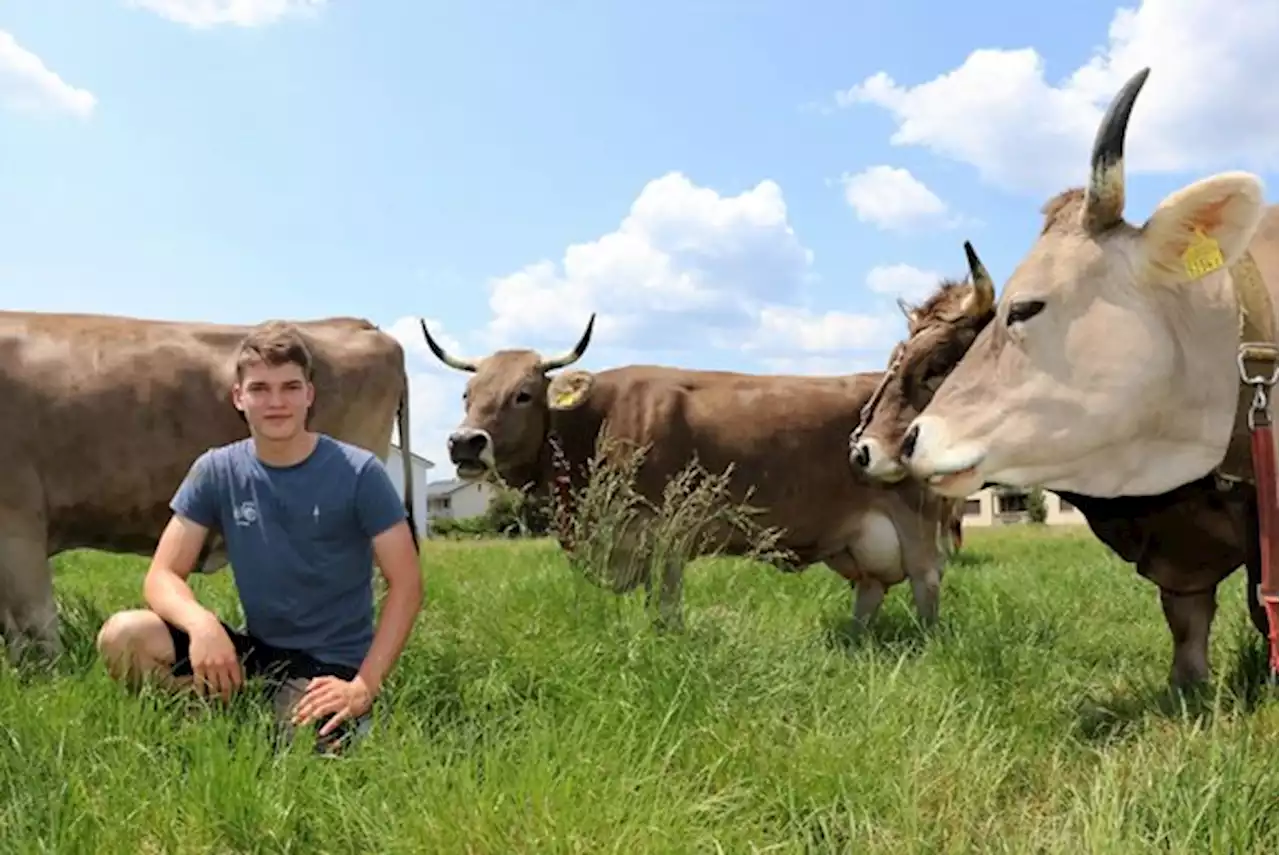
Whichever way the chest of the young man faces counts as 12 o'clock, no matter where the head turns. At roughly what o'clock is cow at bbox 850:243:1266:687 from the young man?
The cow is roughly at 9 o'clock from the young man.

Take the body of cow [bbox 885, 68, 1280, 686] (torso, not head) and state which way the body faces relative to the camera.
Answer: to the viewer's left

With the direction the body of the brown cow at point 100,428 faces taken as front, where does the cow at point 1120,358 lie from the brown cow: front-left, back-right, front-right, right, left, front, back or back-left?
back-left

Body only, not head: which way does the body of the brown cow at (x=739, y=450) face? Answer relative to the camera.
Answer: to the viewer's left

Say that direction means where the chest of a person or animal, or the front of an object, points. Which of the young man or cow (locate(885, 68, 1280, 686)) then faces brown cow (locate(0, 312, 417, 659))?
the cow

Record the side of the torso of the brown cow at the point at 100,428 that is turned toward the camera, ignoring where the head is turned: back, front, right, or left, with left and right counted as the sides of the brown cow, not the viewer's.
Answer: left

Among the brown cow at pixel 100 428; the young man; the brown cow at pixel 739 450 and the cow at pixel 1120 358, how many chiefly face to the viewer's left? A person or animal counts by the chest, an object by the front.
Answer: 3

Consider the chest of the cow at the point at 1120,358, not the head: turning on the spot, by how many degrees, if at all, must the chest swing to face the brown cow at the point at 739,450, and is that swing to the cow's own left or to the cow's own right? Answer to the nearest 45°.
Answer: approximately 45° to the cow's own right

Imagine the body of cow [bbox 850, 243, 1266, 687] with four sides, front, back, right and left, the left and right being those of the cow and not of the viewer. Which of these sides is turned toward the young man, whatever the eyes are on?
front

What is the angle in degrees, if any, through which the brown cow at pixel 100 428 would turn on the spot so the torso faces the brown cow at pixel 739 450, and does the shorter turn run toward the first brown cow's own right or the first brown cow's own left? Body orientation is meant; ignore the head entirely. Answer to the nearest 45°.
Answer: approximately 180°

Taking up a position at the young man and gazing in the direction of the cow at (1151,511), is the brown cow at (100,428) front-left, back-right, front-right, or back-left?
back-left

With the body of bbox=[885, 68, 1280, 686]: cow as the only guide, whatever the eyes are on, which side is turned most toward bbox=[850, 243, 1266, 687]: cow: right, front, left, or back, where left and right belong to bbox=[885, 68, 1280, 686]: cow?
right

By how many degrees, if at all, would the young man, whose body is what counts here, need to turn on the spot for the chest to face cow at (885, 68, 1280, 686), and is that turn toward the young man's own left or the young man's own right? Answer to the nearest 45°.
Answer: approximately 90° to the young man's own left

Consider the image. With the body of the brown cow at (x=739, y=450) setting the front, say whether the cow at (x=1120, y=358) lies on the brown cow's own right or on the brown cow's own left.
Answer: on the brown cow's own left
